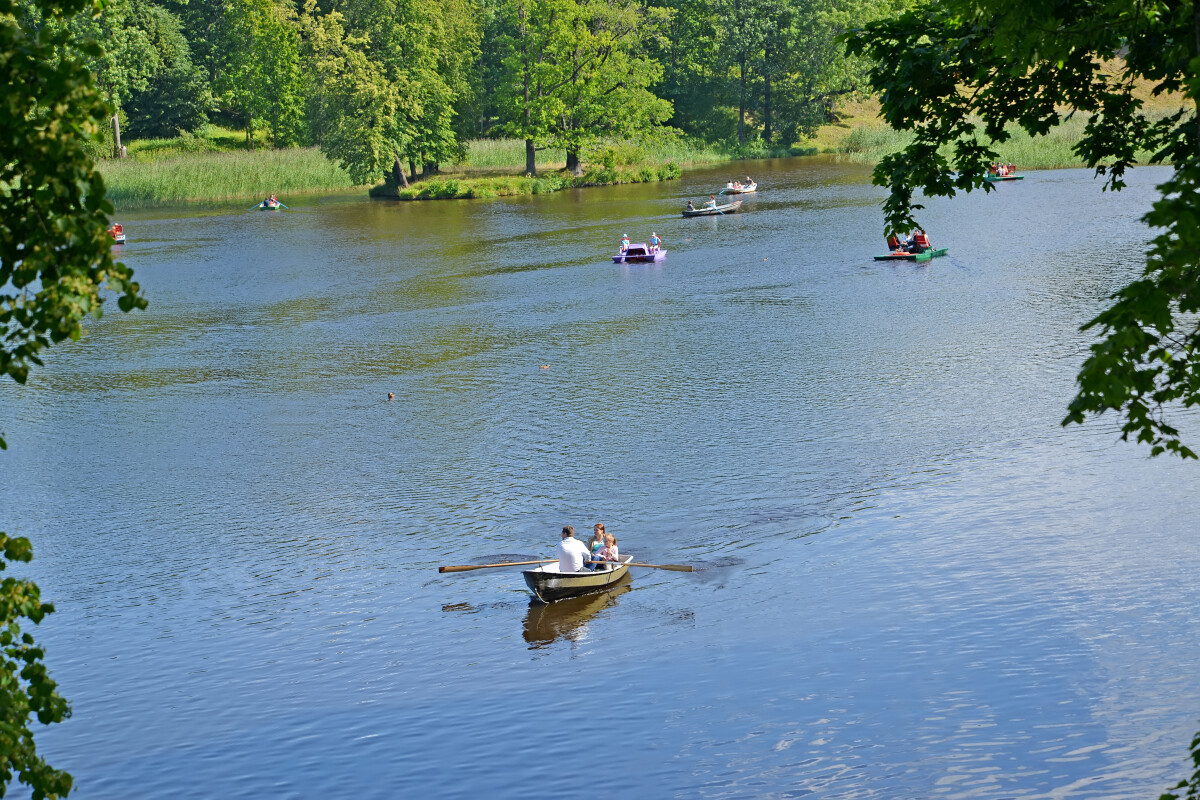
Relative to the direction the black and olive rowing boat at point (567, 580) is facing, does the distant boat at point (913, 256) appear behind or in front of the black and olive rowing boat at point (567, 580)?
behind

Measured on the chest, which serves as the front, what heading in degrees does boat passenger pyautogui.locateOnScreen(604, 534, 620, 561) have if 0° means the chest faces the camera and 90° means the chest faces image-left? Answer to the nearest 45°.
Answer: approximately 45°

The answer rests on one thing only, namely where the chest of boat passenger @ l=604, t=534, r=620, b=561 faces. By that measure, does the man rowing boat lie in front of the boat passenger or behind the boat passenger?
in front

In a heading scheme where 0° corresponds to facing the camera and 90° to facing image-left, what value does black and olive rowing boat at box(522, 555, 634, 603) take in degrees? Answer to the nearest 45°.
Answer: approximately 45°

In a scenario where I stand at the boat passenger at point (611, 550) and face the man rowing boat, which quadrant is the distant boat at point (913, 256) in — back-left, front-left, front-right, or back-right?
back-right

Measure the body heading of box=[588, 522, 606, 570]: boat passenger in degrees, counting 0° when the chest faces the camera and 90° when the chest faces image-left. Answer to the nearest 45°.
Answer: approximately 45°
